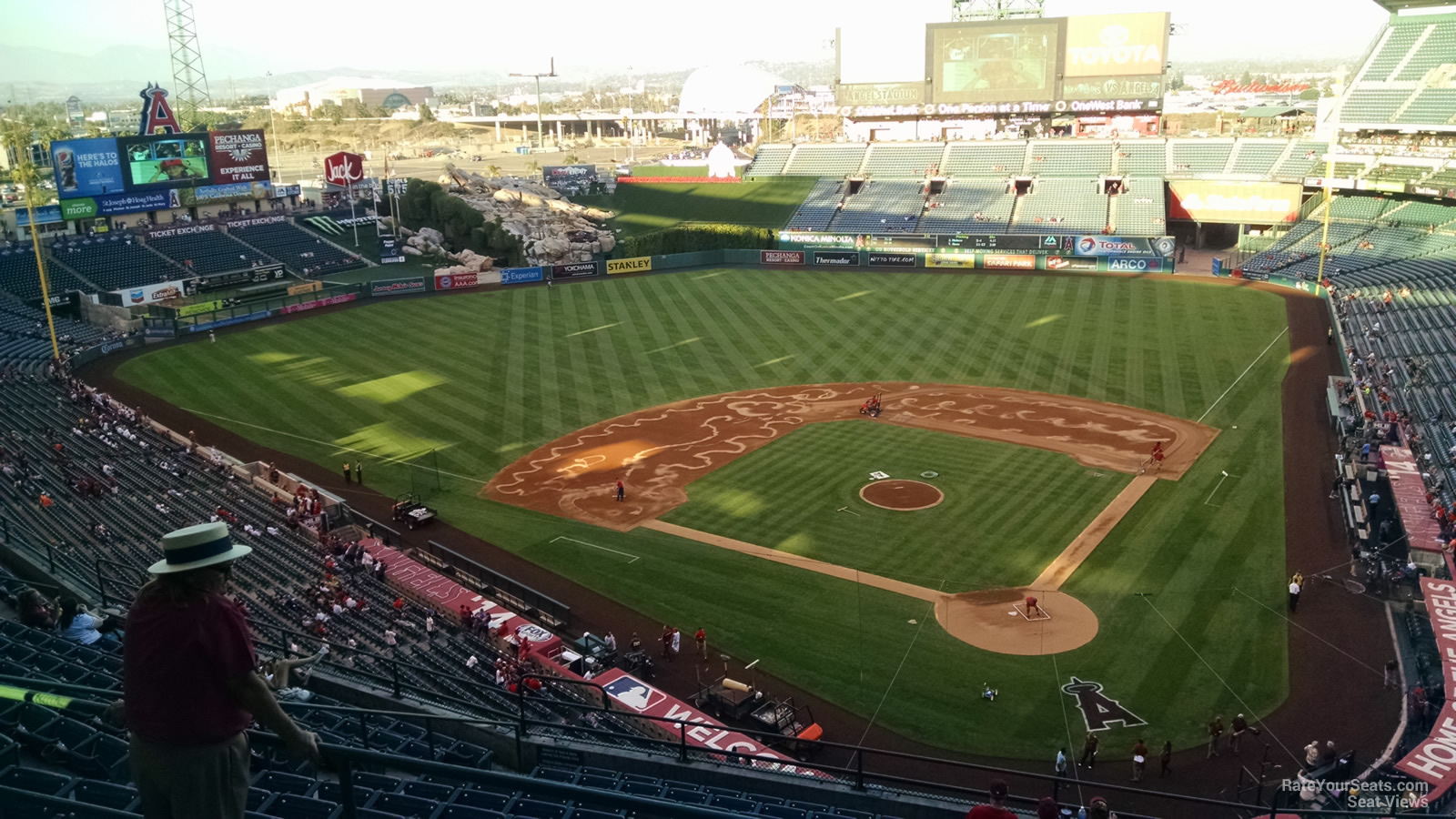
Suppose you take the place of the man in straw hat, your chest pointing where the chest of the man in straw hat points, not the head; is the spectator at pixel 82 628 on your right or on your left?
on your left

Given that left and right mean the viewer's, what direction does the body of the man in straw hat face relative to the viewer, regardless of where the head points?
facing away from the viewer and to the right of the viewer

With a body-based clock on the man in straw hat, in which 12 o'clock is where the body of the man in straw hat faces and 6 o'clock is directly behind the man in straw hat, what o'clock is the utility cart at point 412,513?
The utility cart is roughly at 11 o'clock from the man in straw hat.
